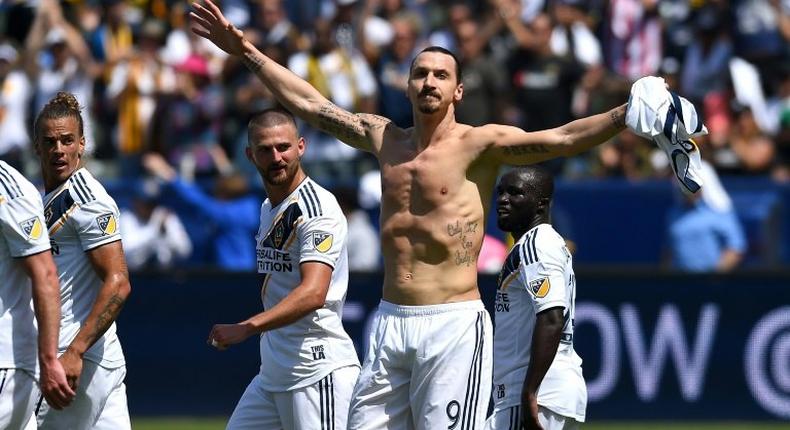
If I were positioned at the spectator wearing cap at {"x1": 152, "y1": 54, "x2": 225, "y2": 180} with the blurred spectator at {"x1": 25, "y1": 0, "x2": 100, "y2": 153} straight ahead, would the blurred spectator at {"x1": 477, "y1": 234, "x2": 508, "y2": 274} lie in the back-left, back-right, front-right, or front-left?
back-left

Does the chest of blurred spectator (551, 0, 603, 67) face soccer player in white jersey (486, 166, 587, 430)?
yes

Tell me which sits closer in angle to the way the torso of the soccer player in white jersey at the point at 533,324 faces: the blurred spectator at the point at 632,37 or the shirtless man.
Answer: the shirtless man

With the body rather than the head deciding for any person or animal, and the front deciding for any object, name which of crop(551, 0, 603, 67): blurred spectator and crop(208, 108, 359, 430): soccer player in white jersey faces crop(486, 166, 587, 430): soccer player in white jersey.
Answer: the blurred spectator
